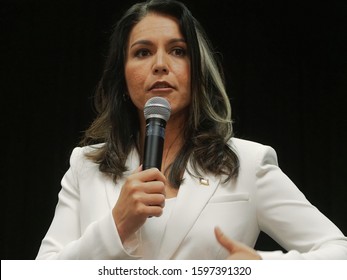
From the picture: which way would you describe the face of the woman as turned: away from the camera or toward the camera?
toward the camera

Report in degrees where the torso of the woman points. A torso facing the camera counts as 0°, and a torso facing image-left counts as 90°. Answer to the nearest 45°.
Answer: approximately 0°
